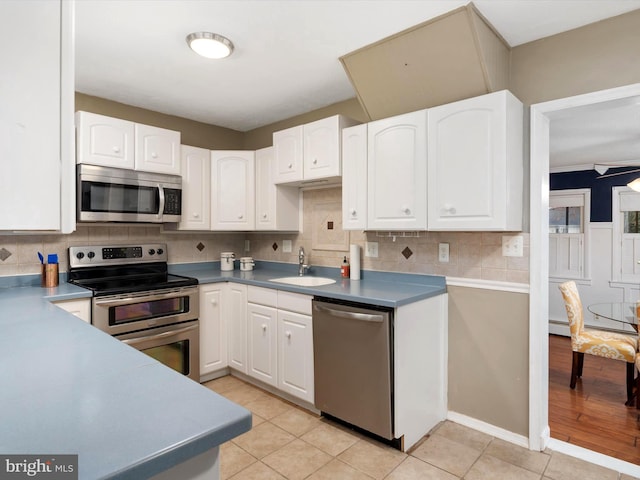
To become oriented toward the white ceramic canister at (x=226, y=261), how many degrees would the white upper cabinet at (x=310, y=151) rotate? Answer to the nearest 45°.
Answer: approximately 90° to its right

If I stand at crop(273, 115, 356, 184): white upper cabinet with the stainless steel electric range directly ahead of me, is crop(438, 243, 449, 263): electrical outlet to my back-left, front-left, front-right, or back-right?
back-left

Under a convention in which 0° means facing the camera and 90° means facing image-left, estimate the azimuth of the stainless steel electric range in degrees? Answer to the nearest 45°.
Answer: approximately 315°

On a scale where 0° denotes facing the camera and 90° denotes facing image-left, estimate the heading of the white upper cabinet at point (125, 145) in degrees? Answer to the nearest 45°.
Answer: approximately 315°

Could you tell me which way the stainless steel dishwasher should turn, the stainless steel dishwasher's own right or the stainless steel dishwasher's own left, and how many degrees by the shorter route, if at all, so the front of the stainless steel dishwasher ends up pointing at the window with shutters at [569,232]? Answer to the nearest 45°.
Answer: approximately 180°

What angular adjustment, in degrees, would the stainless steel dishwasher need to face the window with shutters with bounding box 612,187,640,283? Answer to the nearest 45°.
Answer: approximately 180°

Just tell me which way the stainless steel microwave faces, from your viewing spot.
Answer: facing the viewer and to the right of the viewer

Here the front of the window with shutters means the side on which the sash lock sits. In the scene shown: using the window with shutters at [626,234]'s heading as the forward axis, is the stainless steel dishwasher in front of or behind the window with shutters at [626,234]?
in front

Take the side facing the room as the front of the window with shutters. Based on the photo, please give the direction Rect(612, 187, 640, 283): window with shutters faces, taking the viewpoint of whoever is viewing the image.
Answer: facing the viewer

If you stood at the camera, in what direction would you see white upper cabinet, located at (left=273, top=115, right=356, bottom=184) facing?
facing the viewer and to the left of the viewer
